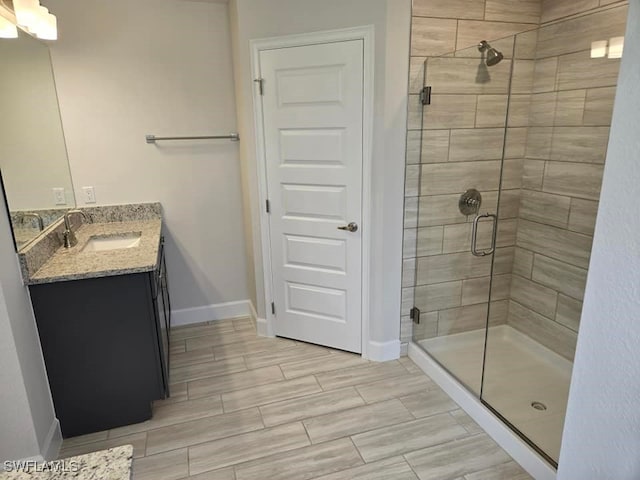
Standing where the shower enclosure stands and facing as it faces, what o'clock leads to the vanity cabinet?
The vanity cabinet is roughly at 12 o'clock from the shower enclosure.

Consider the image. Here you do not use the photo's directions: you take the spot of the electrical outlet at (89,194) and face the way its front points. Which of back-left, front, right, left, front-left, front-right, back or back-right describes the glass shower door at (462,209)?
front-left

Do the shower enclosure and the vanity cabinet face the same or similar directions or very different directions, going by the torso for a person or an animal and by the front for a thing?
very different directions

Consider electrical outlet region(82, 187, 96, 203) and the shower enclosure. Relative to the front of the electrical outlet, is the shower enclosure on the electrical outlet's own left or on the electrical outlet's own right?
on the electrical outlet's own left

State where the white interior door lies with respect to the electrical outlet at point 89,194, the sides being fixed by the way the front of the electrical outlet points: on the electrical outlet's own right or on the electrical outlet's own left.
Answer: on the electrical outlet's own left

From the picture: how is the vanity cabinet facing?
to the viewer's right

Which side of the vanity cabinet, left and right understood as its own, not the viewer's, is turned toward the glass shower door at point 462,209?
front
